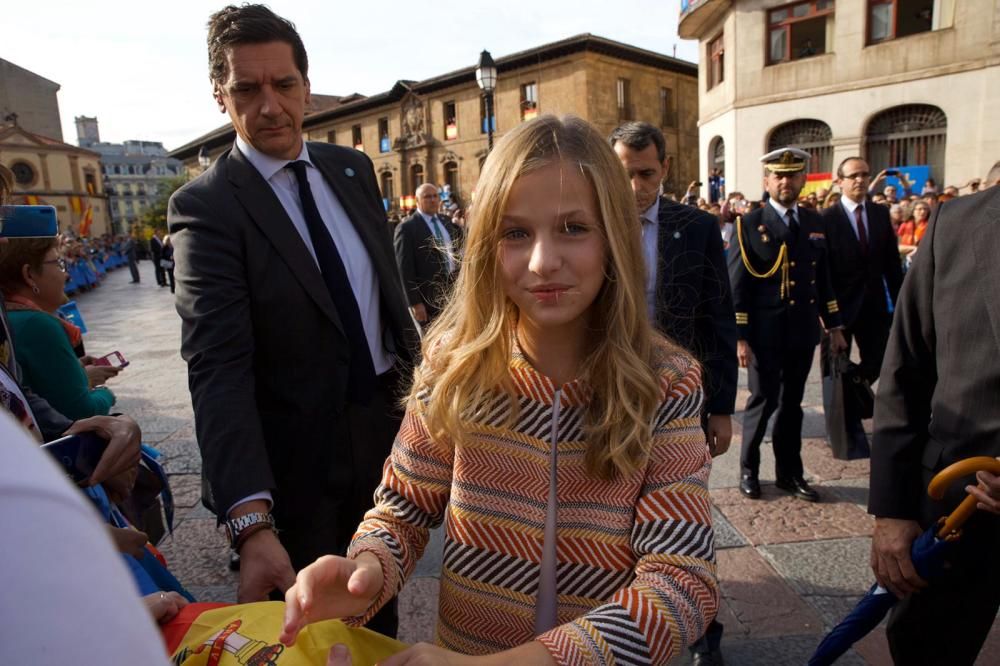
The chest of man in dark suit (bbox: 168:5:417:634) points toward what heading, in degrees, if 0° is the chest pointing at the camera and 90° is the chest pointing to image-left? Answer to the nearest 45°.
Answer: approximately 315°

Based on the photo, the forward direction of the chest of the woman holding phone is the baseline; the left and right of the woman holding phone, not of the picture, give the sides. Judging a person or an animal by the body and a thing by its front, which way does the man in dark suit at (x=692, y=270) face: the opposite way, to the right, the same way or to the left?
the opposite way

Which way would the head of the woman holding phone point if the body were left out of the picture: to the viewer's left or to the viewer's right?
to the viewer's right

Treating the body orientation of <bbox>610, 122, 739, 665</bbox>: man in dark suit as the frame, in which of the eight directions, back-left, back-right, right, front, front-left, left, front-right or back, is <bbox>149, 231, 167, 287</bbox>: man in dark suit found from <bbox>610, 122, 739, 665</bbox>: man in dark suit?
right

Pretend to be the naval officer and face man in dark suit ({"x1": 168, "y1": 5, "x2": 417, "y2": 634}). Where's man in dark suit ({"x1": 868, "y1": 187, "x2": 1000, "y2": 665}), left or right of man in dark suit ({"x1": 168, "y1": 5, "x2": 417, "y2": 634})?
left

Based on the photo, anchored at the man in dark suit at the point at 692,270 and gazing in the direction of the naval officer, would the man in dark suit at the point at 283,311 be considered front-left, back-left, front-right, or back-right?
back-left

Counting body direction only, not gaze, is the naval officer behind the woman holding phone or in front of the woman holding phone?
in front

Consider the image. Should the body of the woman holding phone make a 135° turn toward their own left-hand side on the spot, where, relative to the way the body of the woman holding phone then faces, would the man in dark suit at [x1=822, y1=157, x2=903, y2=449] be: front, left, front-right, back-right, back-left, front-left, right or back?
back-right

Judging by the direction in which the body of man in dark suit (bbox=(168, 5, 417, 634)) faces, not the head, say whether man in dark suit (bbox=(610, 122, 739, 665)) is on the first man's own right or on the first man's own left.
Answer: on the first man's own left

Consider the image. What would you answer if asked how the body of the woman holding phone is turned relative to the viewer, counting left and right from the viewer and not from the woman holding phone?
facing to the right of the viewer

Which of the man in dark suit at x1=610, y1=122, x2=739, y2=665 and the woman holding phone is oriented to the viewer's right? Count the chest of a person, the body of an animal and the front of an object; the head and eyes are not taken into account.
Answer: the woman holding phone

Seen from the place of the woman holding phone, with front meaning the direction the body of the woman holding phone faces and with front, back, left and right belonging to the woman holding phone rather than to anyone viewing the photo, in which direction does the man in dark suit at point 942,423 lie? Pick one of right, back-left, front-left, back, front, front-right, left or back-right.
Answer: front-right

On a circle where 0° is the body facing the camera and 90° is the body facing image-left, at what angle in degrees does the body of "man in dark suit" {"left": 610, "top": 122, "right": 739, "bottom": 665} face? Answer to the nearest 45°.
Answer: approximately 45°

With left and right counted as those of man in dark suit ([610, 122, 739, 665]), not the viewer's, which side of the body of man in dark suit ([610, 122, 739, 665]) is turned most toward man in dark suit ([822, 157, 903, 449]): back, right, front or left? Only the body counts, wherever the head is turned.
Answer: back

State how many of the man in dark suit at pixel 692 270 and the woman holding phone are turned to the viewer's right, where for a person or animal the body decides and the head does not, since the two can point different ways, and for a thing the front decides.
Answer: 1

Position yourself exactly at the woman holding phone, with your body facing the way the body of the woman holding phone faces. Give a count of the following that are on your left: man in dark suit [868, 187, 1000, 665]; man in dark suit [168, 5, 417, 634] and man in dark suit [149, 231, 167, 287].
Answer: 1
